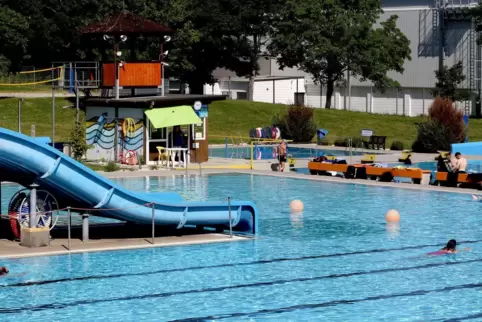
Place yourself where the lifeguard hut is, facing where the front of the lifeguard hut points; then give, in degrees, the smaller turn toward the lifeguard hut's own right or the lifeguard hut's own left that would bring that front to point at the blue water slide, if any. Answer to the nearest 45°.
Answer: approximately 45° to the lifeguard hut's own right

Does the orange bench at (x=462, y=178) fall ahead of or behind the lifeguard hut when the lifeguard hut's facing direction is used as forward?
ahead

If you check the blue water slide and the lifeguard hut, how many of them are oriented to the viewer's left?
0

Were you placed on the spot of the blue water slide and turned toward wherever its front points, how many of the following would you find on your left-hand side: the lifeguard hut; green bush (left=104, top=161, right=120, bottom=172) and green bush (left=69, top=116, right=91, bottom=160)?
3

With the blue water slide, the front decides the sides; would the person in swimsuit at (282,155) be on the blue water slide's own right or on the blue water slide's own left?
on the blue water slide's own left

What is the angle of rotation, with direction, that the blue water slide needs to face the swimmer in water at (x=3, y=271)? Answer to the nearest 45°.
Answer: approximately 135° to its right

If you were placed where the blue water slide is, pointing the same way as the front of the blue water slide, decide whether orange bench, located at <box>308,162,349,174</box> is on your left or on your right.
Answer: on your left

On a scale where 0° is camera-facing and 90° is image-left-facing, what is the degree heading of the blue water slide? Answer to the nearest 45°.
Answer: approximately 270°

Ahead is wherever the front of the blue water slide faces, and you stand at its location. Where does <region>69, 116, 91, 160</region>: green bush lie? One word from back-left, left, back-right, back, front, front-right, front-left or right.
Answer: left

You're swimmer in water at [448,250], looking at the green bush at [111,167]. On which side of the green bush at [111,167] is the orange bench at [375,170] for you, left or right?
right

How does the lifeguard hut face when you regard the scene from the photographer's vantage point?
facing the viewer and to the right of the viewer

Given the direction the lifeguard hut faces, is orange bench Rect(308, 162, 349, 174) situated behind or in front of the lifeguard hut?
in front

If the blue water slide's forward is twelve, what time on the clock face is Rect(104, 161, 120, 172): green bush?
The green bush is roughly at 9 o'clock from the blue water slide.

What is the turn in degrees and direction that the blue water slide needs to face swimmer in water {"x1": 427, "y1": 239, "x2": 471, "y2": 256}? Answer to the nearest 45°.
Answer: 0° — it already faces them

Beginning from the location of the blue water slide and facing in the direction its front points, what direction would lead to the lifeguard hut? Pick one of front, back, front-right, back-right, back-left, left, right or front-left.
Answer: left
